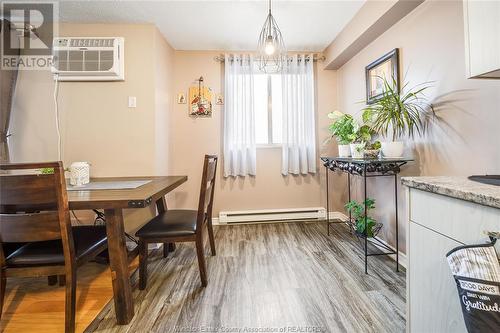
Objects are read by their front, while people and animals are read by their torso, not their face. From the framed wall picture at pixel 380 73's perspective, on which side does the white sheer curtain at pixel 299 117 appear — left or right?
on its right

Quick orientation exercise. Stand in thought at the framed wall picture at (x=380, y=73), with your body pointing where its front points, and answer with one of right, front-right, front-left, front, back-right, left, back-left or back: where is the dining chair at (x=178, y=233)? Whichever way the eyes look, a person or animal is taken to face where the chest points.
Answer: front

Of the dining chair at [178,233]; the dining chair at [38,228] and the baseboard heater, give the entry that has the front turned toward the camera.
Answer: the baseboard heater

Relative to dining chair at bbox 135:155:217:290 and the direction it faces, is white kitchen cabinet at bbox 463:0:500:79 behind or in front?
behind

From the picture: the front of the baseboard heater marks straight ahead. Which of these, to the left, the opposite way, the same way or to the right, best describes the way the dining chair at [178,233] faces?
to the right

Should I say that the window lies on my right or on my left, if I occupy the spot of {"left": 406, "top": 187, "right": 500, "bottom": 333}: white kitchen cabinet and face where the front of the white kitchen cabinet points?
on my right

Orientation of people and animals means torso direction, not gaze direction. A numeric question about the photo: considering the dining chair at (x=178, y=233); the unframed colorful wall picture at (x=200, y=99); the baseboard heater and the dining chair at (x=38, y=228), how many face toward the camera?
2

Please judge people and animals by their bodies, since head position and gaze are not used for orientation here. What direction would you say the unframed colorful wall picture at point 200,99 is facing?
toward the camera

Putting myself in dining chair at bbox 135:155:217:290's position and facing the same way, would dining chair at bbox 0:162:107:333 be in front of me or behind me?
in front

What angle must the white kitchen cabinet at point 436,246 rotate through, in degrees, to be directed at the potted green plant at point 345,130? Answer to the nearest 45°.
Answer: approximately 90° to its right

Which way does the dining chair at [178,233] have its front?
to the viewer's left

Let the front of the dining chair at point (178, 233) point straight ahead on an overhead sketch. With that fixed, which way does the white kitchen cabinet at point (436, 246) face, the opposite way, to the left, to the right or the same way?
the same way

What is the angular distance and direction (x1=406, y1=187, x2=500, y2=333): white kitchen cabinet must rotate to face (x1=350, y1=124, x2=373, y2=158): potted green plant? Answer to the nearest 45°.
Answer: approximately 90° to its right
